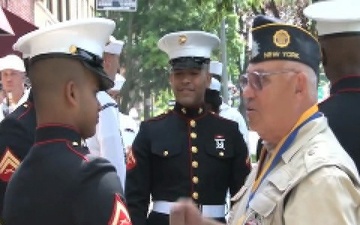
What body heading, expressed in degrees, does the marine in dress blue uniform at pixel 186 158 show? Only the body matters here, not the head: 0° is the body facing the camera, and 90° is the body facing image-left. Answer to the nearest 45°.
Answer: approximately 0°

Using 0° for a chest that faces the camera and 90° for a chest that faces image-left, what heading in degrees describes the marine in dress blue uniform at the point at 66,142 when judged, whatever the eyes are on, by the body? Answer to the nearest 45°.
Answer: approximately 225°

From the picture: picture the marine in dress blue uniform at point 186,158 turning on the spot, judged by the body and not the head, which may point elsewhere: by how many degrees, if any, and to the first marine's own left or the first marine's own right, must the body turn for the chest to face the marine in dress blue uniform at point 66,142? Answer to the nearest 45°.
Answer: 0° — they already face them
